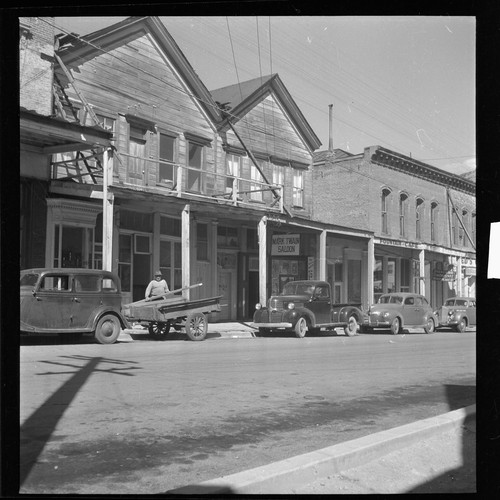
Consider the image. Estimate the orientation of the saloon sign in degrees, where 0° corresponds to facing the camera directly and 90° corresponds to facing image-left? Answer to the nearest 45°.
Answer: approximately 0°

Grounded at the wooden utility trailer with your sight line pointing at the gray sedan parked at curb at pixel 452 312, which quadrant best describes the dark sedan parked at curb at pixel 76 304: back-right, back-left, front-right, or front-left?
back-right

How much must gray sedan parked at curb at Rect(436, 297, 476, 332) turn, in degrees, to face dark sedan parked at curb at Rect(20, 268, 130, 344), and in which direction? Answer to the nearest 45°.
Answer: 0° — it already faces it

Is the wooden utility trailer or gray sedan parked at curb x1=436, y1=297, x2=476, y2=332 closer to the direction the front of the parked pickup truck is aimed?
the wooden utility trailer

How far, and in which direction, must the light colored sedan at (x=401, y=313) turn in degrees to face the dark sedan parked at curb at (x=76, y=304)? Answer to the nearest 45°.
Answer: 0° — it already faces it
